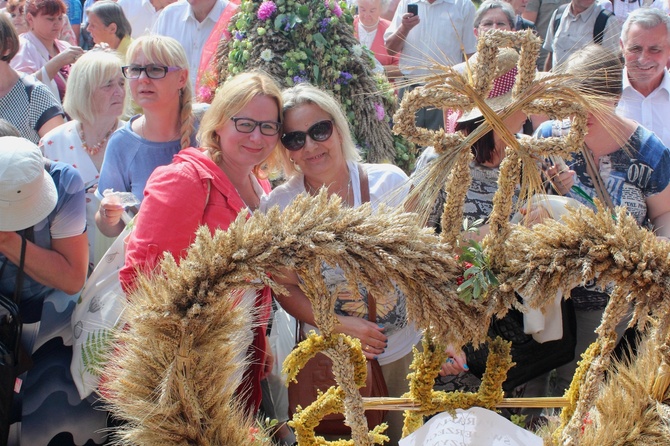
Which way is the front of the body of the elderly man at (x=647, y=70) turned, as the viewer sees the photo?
toward the camera

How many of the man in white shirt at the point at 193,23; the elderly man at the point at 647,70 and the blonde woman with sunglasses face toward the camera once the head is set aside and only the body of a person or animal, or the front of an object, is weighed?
3

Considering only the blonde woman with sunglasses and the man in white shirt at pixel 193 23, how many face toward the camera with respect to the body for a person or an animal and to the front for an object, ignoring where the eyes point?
2

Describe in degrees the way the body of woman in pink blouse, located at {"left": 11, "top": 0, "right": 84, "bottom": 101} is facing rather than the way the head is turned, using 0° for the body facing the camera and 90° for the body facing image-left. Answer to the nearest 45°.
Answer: approximately 315°

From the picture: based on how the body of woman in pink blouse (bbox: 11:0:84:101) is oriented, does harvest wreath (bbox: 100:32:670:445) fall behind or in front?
in front

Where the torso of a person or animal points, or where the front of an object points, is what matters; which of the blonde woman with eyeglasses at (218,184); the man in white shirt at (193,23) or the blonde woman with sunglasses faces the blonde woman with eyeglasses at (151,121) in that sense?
the man in white shirt

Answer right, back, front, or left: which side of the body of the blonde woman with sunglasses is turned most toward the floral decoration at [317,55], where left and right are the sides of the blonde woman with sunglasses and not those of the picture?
back

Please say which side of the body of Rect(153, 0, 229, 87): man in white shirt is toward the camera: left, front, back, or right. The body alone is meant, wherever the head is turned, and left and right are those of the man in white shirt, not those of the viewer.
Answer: front

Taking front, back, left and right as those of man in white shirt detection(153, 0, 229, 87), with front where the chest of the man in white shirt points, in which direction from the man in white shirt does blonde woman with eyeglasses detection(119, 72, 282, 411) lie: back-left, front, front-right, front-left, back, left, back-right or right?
front

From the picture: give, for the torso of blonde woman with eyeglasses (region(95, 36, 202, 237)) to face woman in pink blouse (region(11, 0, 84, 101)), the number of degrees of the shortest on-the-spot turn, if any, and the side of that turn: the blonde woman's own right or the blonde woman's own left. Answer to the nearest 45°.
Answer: approximately 135° to the blonde woman's own right

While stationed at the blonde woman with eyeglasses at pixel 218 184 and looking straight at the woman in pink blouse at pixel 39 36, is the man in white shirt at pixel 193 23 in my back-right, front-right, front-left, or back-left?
front-right
